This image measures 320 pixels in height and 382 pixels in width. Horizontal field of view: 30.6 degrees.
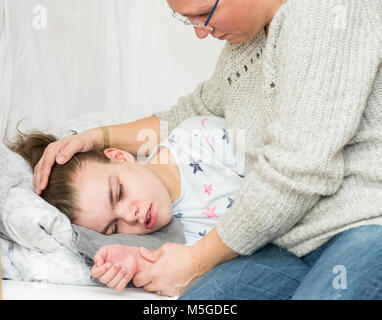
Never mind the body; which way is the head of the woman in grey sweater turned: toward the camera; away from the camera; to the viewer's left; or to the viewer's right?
to the viewer's left

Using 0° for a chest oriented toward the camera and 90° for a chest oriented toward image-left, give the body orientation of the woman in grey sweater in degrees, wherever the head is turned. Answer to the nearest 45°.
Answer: approximately 45°
